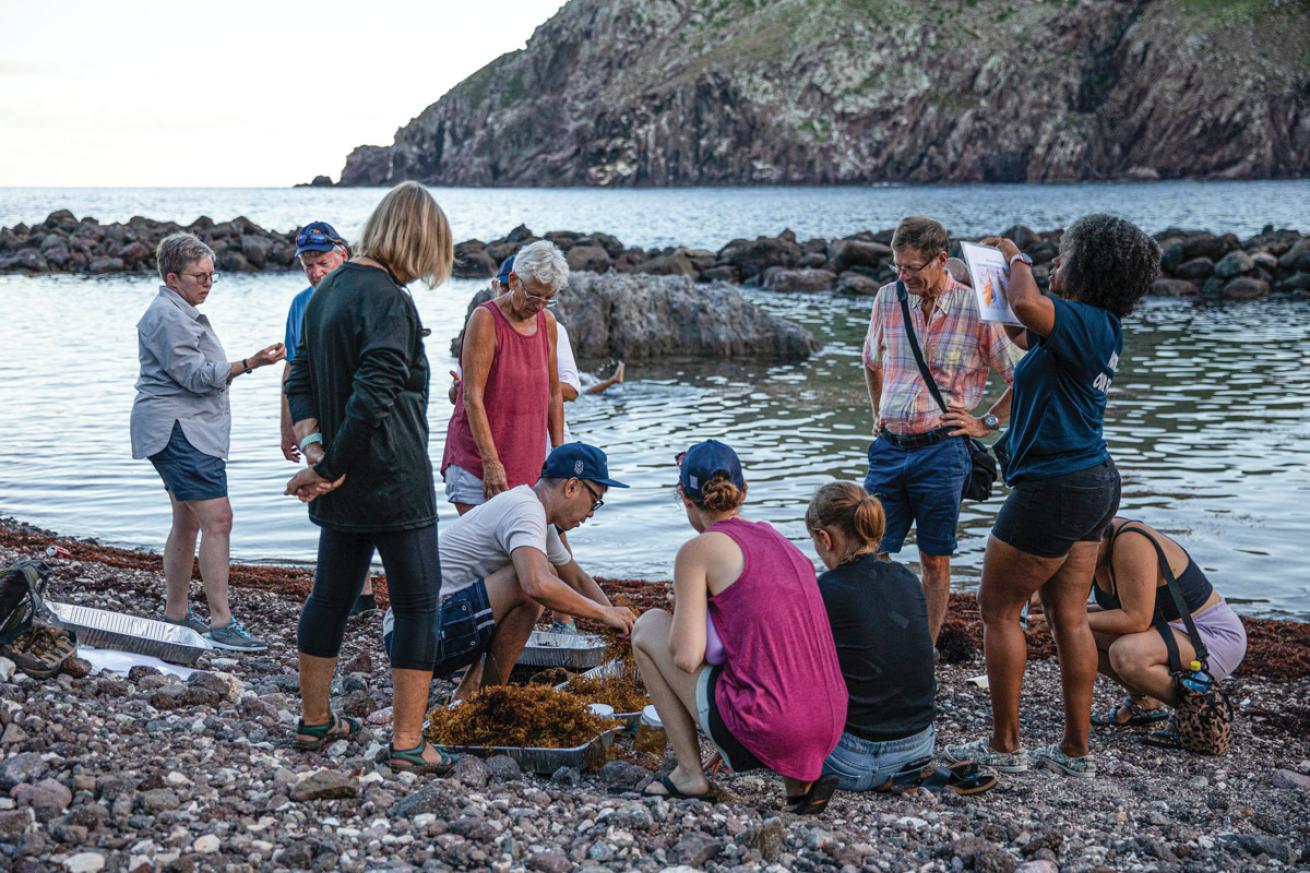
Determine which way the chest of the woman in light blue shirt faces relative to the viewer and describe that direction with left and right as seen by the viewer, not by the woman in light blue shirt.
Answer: facing to the right of the viewer

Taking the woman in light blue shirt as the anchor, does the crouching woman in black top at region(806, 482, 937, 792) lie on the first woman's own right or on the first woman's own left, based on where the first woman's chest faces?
on the first woman's own right

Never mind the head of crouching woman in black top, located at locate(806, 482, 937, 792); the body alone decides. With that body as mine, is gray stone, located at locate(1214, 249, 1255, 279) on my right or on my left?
on my right

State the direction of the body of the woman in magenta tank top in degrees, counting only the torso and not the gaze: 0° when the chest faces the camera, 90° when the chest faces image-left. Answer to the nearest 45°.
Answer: approximately 135°

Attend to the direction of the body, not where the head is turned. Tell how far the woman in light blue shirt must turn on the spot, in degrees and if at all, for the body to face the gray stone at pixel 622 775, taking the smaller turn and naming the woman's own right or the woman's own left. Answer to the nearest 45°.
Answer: approximately 45° to the woman's own right

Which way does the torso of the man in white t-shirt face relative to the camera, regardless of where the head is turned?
to the viewer's right

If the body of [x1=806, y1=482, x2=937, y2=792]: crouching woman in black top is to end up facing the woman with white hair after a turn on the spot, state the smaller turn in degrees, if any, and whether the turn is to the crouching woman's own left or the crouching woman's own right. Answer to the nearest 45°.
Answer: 0° — they already face them

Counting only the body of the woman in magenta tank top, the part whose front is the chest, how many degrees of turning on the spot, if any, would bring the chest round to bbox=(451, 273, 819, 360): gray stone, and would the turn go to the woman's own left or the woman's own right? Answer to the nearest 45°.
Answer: approximately 45° to the woman's own right

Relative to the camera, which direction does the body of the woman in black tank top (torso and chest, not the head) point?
to the viewer's left

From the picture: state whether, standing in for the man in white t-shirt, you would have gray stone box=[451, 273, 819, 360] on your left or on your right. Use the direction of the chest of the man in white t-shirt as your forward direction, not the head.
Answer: on your left

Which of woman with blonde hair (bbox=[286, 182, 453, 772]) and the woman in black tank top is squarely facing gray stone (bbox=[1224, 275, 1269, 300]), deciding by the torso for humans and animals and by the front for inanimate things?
the woman with blonde hair

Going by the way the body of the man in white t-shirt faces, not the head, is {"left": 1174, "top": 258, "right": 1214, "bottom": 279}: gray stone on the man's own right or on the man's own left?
on the man's own left

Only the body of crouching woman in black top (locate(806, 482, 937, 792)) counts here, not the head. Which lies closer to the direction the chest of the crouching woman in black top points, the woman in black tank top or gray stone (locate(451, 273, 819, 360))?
the gray stone

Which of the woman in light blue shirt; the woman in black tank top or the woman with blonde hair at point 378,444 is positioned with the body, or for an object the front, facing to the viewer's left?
the woman in black tank top

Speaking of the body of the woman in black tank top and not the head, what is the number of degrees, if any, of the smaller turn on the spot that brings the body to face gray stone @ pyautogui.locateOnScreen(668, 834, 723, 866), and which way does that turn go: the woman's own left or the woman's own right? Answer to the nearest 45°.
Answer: approximately 45° to the woman's own left

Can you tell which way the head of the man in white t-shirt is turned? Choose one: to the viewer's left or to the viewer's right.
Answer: to the viewer's right

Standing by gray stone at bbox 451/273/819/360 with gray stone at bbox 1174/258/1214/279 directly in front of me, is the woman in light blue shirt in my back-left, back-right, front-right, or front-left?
back-right

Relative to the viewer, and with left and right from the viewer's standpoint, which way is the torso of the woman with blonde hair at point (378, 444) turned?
facing away from the viewer and to the right of the viewer
